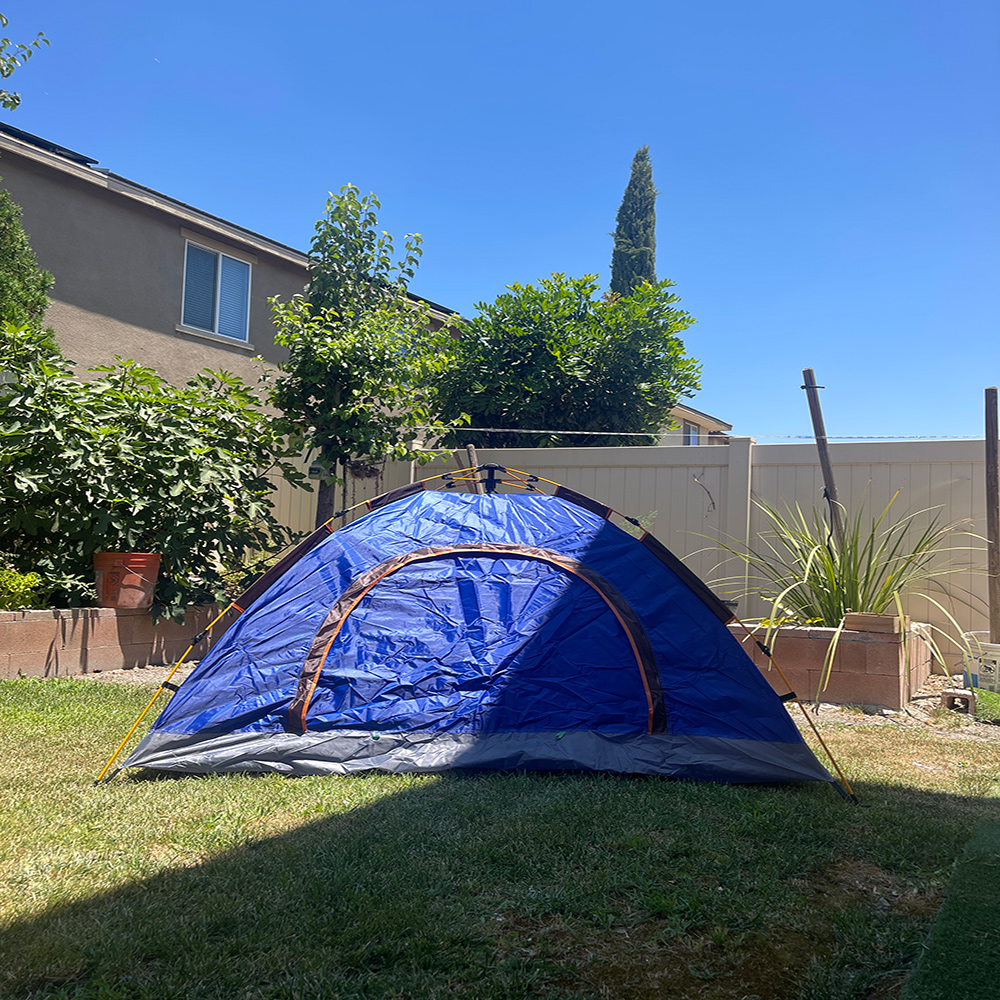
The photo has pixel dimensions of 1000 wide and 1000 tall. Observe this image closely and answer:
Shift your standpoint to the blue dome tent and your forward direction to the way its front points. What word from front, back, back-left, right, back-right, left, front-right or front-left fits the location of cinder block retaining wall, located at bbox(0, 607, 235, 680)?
back-right

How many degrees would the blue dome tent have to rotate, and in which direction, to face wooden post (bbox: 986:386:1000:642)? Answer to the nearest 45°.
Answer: approximately 135° to its left

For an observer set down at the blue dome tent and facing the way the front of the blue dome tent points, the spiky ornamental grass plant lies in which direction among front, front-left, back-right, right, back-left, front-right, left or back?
back-left

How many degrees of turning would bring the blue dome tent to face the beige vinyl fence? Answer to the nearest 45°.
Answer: approximately 135° to its left

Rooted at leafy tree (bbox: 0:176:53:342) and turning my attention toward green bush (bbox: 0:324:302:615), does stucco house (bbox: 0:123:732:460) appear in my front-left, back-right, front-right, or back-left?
back-left

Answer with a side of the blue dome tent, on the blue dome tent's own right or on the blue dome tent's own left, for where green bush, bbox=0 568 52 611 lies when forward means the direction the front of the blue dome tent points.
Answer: on the blue dome tent's own right

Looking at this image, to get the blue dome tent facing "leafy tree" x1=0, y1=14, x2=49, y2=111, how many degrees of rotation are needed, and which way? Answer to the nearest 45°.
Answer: approximately 135° to its right

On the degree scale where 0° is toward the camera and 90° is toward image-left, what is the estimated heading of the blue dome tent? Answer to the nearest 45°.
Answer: approximately 0°

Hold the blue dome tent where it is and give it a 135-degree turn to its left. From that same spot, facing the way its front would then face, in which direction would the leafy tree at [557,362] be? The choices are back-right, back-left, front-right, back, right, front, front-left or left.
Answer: front-left

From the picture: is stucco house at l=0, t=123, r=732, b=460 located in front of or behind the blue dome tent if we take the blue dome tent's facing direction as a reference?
behind
